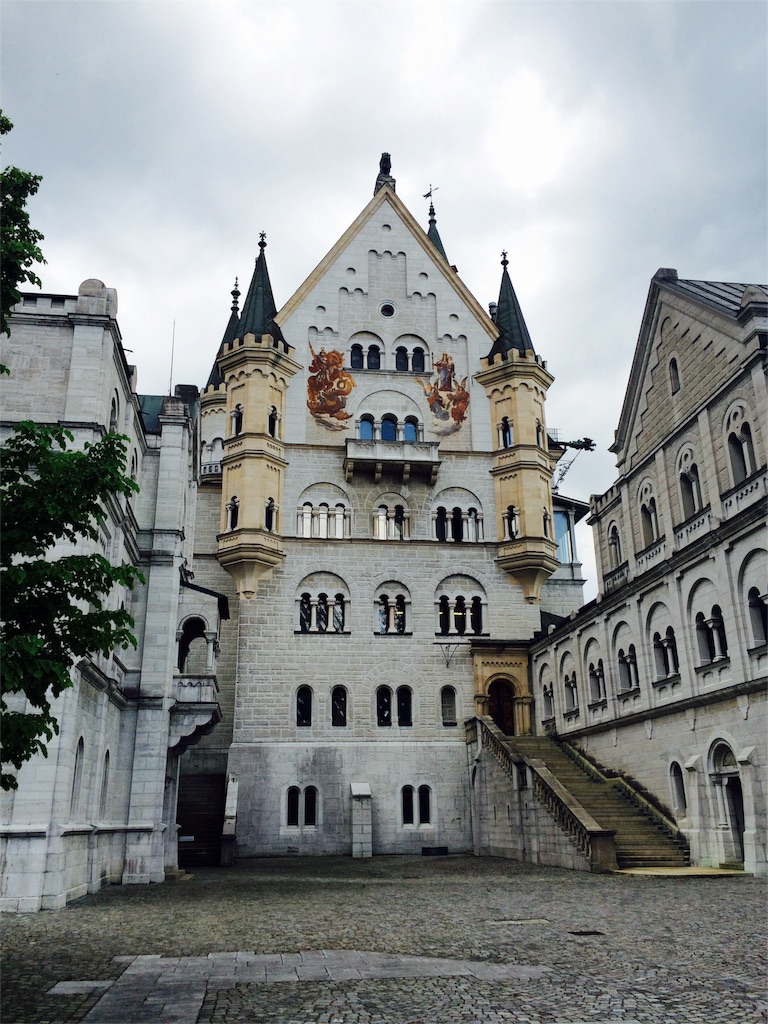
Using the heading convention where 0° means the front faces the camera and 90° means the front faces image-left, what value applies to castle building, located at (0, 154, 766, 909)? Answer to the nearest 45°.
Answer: approximately 0°

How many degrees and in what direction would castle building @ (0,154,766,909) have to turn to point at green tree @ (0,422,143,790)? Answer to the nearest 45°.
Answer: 0° — it already faces it

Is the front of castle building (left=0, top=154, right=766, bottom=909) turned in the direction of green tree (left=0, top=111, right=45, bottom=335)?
yes
